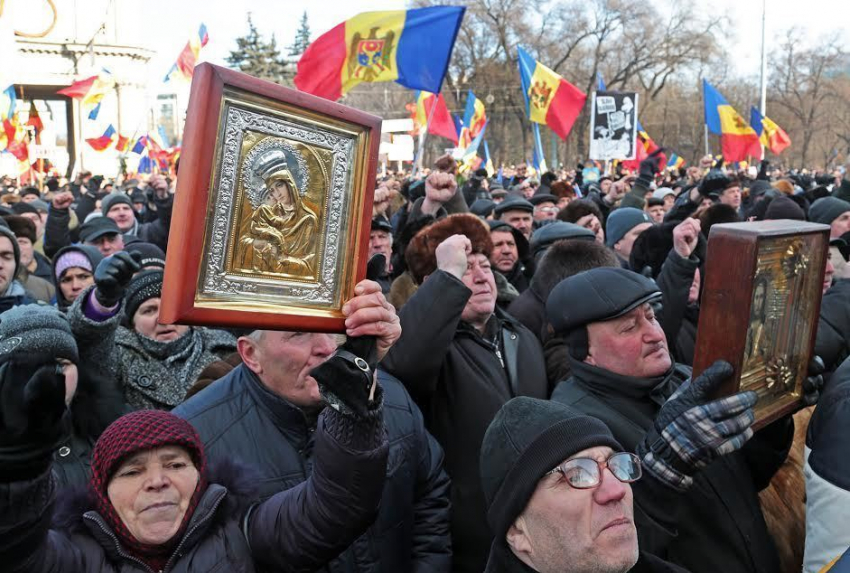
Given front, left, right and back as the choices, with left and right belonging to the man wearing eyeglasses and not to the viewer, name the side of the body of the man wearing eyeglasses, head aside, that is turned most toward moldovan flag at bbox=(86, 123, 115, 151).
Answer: back

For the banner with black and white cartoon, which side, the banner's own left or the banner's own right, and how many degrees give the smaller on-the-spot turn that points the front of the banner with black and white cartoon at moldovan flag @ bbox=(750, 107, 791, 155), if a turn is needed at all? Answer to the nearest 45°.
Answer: approximately 135° to the banner's own left

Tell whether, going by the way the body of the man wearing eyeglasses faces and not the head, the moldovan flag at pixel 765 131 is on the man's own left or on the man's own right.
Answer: on the man's own left

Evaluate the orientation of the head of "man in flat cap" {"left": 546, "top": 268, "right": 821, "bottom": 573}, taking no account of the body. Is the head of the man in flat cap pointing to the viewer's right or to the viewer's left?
to the viewer's right

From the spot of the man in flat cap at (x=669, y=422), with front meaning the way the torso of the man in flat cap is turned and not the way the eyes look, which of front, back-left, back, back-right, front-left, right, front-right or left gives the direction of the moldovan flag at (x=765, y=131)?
back-left

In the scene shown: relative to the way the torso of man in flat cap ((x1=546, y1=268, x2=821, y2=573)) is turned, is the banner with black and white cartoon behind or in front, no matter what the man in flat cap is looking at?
behind

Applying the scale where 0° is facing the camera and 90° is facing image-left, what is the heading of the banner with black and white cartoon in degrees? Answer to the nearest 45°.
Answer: approximately 0°

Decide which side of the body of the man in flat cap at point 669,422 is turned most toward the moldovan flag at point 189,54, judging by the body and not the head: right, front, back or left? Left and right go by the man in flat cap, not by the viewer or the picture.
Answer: back

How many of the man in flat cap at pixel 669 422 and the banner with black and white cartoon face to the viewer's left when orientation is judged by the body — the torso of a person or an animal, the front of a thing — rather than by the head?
0

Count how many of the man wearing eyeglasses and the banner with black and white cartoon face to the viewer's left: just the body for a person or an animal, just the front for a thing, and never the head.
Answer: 0

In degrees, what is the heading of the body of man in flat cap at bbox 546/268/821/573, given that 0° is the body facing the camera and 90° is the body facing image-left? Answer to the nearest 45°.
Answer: approximately 315°

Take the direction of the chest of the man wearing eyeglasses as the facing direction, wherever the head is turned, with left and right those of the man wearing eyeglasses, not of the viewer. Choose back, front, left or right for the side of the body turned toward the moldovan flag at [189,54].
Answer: back

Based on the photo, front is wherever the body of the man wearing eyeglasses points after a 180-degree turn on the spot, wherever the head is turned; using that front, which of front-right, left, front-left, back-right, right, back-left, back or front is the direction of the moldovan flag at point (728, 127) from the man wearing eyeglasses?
front-right

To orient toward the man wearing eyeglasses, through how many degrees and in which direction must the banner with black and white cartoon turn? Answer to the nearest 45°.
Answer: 0° — it already faces them

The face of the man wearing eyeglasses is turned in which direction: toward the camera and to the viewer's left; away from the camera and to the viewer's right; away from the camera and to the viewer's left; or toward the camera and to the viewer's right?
toward the camera and to the viewer's right
